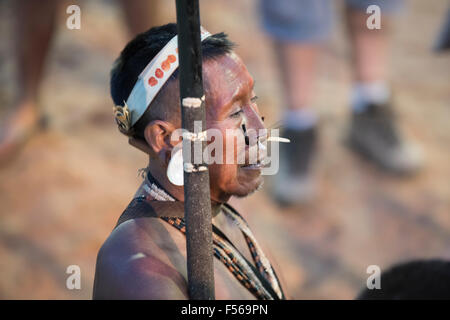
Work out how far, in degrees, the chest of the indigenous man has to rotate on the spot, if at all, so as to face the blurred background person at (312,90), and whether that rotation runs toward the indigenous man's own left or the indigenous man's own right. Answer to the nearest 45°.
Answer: approximately 90° to the indigenous man's own left

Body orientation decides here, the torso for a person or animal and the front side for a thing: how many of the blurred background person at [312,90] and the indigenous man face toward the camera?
1

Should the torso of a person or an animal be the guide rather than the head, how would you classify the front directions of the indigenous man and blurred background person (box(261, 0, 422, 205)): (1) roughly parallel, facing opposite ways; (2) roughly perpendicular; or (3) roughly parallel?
roughly perpendicular

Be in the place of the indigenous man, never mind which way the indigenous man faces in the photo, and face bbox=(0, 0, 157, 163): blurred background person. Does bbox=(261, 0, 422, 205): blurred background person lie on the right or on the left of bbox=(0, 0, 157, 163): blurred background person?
right

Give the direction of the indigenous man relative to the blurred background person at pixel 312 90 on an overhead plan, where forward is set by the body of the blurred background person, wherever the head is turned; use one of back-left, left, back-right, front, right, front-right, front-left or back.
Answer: front

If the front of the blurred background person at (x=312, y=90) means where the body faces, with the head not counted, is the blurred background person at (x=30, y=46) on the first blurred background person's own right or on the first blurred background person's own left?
on the first blurred background person's own right

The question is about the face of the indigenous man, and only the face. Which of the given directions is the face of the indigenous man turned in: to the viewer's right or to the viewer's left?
to the viewer's right

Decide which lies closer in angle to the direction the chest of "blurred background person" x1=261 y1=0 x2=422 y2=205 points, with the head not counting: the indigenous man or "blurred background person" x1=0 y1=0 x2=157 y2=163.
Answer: the indigenous man

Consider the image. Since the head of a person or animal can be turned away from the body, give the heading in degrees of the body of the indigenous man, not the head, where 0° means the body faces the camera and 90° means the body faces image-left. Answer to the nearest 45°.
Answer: approximately 270°

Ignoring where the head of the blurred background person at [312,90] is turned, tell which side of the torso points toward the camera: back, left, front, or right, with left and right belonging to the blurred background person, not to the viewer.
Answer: front
